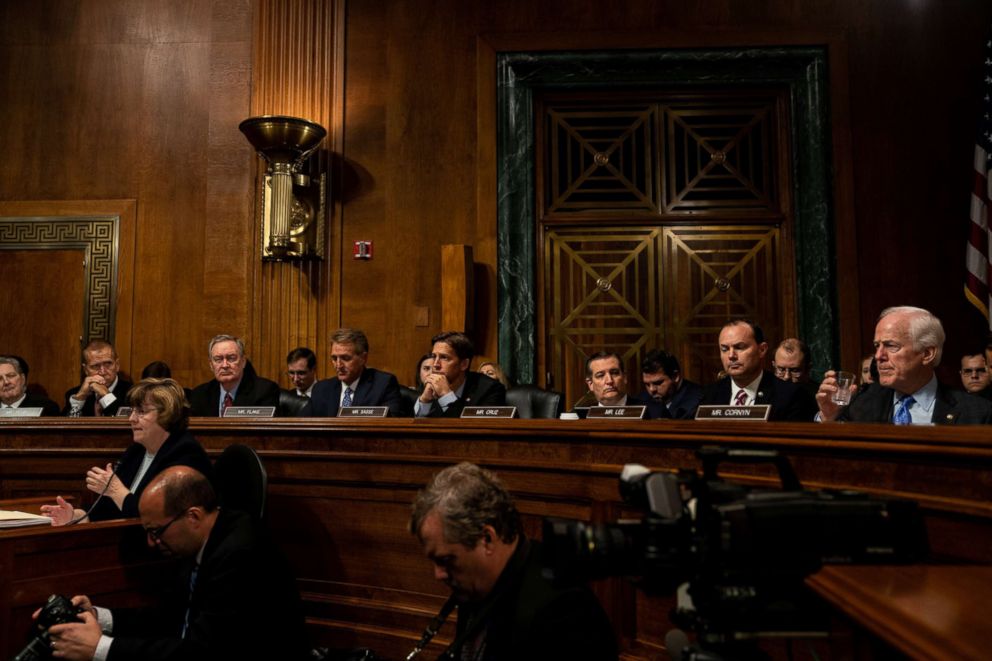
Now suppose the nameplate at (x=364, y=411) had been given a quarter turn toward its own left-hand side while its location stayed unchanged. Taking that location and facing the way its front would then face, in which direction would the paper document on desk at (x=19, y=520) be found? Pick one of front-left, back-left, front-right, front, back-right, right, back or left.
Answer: back-right

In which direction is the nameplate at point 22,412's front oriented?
toward the camera

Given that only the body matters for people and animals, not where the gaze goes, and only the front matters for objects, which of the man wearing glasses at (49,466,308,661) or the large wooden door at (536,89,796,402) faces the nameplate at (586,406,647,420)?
the large wooden door

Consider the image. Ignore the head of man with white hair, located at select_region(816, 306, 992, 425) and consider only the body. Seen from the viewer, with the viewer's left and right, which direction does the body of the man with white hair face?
facing the viewer and to the left of the viewer

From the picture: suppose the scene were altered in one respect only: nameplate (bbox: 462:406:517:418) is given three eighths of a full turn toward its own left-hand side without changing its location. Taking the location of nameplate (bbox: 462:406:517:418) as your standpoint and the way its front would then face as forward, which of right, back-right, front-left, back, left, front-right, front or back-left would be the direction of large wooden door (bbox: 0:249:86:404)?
left

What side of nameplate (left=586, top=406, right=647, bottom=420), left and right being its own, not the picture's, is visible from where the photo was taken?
front

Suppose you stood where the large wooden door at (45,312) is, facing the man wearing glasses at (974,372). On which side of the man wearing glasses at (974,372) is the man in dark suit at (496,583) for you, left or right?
right

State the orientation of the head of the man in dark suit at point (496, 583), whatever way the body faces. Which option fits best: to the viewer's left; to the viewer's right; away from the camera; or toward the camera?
to the viewer's left

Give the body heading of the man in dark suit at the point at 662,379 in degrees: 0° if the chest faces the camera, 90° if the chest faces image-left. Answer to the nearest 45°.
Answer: approximately 45°

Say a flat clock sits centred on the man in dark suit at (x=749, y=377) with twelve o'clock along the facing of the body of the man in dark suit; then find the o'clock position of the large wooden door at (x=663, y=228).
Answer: The large wooden door is roughly at 4 o'clock from the man in dark suit.

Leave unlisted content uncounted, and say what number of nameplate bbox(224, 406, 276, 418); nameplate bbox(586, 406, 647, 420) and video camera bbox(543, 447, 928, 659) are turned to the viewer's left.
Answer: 1

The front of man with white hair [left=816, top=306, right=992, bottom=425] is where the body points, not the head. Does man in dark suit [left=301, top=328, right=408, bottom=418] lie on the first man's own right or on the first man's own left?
on the first man's own right

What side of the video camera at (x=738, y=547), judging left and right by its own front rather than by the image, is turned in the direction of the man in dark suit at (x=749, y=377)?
right

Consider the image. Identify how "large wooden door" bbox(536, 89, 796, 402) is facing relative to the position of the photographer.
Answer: facing the viewer

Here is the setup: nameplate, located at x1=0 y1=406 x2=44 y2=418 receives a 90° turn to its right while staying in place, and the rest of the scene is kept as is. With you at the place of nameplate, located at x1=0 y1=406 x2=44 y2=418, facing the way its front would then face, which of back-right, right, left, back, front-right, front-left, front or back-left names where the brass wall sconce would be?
back-right

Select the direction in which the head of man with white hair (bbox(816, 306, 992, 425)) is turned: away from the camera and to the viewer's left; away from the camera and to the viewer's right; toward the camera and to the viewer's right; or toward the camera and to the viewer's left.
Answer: toward the camera and to the viewer's left
